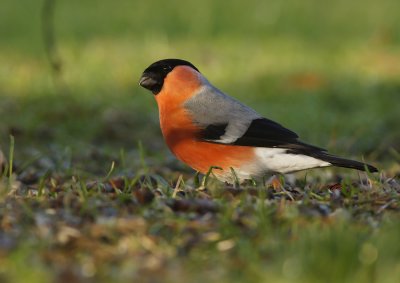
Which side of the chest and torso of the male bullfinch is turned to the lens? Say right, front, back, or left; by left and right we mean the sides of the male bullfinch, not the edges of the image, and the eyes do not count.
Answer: left
